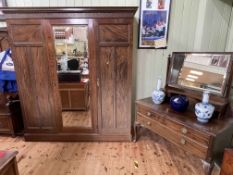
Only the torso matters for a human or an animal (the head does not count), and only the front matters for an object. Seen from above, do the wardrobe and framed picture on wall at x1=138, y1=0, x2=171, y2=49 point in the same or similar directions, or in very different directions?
same or similar directions

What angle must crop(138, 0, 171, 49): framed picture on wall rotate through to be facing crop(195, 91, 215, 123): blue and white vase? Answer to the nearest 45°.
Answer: approximately 45° to its left

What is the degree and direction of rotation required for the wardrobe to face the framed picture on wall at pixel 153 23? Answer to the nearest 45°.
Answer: approximately 90° to its left

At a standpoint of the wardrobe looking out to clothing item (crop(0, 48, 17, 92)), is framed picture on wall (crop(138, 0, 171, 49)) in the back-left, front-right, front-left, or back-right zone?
back-right

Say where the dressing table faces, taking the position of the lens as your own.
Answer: facing the viewer and to the left of the viewer

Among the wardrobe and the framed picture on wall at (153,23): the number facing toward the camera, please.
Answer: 2

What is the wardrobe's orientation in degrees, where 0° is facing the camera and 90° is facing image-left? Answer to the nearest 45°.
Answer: approximately 0°

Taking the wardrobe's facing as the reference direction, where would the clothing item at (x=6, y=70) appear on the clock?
The clothing item is roughly at 4 o'clock from the wardrobe.

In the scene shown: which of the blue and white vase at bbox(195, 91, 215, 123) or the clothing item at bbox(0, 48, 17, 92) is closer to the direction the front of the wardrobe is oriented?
the blue and white vase

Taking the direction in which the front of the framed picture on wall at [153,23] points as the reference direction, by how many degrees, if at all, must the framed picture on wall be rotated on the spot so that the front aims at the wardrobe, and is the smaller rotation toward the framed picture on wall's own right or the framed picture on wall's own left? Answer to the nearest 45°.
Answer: approximately 45° to the framed picture on wall's own right

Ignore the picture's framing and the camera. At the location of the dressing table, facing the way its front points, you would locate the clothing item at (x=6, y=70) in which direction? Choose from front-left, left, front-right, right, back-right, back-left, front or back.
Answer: front-right

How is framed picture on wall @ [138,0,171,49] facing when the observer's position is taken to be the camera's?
facing the viewer

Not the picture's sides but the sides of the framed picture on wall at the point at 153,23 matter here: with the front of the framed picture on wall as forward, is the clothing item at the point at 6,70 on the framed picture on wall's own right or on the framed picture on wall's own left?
on the framed picture on wall's own right

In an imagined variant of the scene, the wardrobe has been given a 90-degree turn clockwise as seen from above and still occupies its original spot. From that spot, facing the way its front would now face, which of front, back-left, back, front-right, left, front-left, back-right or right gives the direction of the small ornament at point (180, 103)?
back-left

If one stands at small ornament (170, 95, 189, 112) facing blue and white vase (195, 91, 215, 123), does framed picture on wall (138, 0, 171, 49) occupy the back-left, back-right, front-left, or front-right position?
back-left

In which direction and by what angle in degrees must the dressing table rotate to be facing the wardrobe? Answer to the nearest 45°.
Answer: approximately 45° to its right
